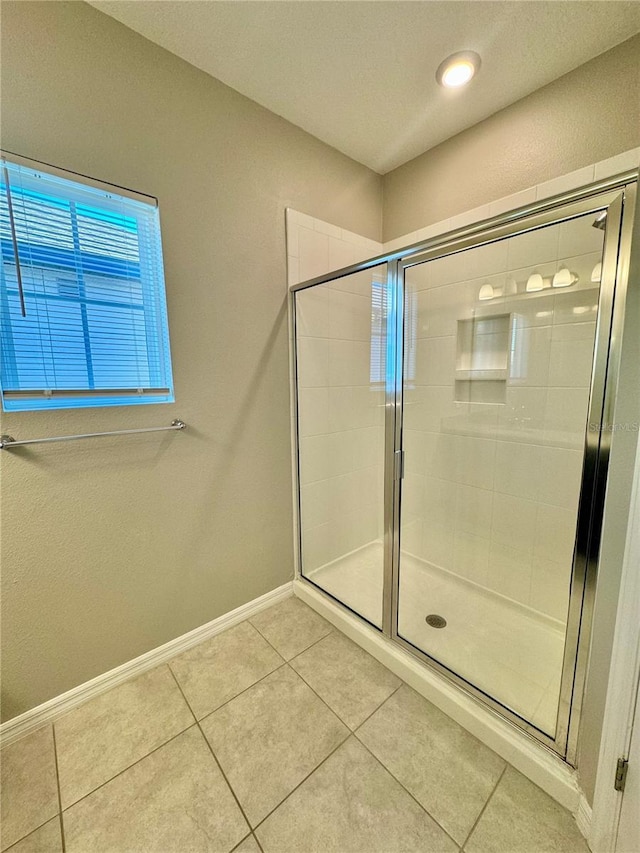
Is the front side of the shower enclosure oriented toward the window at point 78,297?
yes

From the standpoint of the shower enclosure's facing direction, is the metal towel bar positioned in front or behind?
in front

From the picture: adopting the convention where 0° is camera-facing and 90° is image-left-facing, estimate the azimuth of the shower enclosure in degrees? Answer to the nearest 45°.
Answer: approximately 45°
